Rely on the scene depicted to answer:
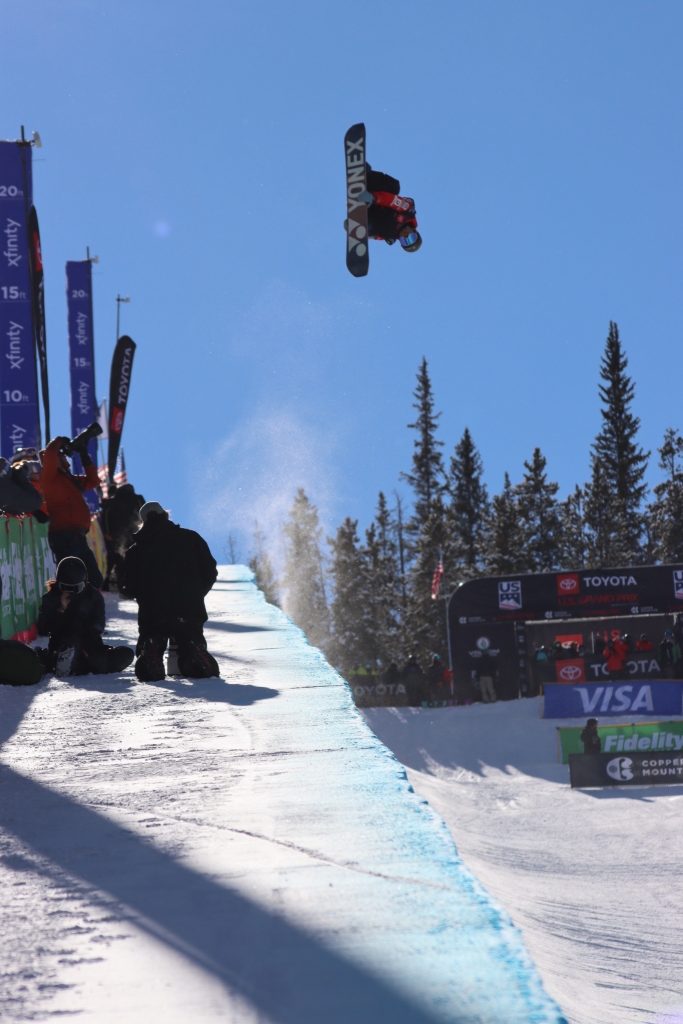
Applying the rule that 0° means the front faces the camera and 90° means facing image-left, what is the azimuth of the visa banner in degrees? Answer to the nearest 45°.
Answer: approximately 0°

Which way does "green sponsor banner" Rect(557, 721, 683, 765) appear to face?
toward the camera

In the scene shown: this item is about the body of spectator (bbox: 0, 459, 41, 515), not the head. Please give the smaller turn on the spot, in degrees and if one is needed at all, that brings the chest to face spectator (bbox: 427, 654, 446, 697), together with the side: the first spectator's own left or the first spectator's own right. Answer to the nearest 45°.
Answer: approximately 45° to the first spectator's own left

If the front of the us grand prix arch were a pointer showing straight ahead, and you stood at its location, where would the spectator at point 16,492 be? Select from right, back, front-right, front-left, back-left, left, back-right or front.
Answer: front

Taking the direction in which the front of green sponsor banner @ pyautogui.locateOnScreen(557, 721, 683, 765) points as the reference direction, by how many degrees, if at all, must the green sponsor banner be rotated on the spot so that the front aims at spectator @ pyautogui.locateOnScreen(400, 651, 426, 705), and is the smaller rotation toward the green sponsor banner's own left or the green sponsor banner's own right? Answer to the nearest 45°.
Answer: approximately 135° to the green sponsor banner's own right

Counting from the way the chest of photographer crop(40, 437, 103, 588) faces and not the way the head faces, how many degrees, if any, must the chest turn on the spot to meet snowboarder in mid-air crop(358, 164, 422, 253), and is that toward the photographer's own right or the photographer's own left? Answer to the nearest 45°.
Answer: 0° — they already face them

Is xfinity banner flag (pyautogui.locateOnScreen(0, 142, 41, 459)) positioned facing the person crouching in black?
yes

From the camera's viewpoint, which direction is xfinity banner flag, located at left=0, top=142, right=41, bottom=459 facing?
toward the camera

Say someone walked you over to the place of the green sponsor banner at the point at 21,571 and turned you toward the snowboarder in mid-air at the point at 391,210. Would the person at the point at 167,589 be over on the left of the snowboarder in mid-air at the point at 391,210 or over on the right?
right

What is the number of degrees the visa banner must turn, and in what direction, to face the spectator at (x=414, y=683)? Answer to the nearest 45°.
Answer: approximately 135° to its right

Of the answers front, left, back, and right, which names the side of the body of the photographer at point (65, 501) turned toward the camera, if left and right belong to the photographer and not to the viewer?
right

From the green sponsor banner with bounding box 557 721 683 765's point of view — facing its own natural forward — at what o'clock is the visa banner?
The visa banner is roughly at 6 o'clock from the green sponsor banner.

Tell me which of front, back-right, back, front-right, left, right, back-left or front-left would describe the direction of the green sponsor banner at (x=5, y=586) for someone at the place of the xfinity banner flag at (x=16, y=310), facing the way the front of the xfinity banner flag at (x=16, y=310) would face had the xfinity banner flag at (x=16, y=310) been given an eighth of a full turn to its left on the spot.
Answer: front-right
